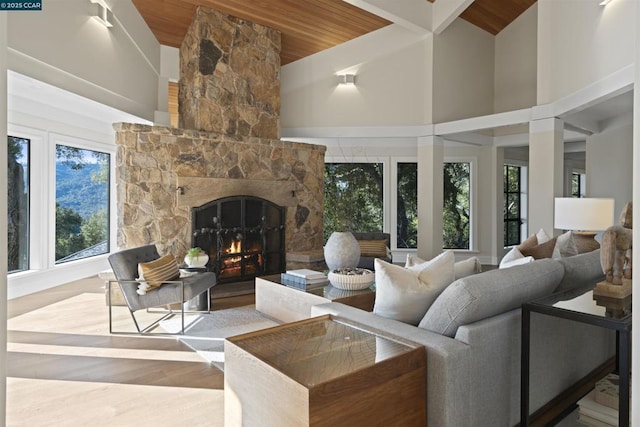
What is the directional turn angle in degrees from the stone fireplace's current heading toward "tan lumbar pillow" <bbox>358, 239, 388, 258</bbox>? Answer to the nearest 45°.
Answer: approximately 45° to its left

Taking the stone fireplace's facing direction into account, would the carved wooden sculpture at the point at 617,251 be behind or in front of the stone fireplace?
in front

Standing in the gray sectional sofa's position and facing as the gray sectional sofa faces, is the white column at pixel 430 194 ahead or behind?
ahead

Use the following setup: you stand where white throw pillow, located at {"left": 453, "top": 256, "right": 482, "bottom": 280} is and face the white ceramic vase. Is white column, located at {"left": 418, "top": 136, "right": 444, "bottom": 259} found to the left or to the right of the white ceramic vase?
right

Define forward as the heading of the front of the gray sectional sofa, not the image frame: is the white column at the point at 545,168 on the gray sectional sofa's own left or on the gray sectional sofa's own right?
on the gray sectional sofa's own right

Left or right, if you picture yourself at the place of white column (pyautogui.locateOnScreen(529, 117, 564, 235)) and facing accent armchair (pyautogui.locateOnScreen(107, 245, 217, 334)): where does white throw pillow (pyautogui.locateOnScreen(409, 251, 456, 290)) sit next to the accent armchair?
left

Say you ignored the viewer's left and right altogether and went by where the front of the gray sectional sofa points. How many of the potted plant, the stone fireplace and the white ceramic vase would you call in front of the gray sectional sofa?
3

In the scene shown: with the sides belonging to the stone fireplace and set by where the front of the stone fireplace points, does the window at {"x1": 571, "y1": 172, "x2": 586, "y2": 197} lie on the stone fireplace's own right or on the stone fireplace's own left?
on the stone fireplace's own left

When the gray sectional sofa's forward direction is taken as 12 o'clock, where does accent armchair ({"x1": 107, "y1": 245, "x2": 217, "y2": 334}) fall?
The accent armchair is roughly at 11 o'clock from the gray sectional sofa.

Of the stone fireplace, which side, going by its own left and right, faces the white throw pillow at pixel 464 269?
front

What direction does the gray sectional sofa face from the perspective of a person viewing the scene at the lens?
facing away from the viewer and to the left of the viewer

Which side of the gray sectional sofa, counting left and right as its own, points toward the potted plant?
front

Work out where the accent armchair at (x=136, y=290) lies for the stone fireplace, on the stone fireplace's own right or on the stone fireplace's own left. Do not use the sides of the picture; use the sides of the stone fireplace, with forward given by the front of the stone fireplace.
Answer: on the stone fireplace's own right

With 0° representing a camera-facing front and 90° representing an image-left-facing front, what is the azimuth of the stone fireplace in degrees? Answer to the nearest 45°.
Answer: approximately 315°

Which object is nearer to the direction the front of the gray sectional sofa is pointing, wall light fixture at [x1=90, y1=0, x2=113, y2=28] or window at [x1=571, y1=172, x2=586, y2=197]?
the wall light fixture
